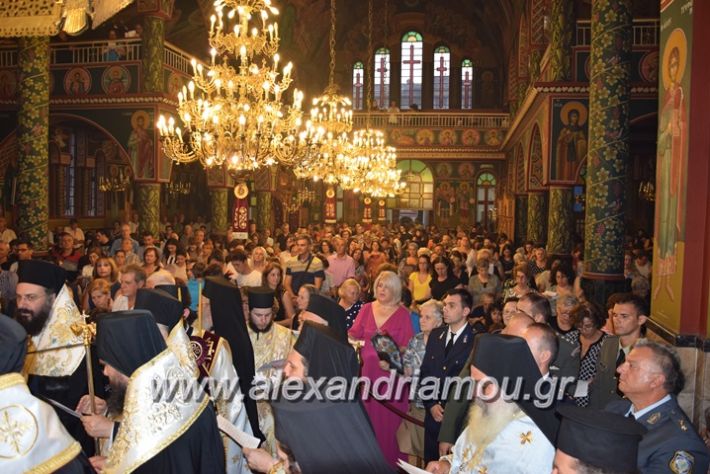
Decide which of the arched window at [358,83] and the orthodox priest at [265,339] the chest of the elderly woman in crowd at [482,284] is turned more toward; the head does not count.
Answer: the orthodox priest

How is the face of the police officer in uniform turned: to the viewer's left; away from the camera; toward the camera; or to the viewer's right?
to the viewer's left

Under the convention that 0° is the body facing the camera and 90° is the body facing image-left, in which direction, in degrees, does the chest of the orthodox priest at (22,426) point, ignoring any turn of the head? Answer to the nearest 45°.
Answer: approximately 135°

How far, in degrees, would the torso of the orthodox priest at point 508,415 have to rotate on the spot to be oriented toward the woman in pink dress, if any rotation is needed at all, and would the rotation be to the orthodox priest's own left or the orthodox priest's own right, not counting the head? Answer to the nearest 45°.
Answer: approximately 90° to the orthodox priest's own right

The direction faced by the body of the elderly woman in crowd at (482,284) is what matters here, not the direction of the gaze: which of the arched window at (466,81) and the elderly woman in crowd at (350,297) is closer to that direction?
the elderly woman in crowd
